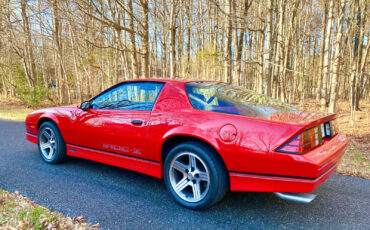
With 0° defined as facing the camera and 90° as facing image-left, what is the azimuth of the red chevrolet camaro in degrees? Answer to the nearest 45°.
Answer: approximately 135°
